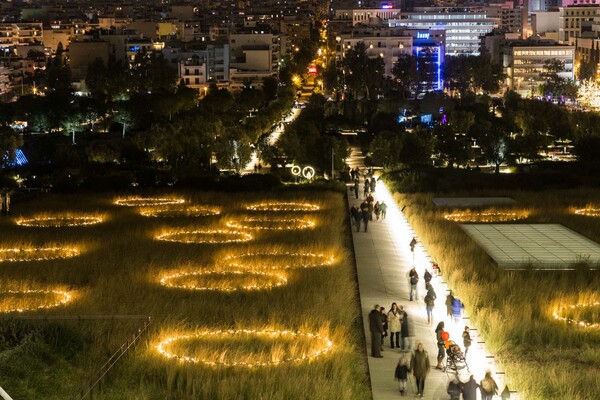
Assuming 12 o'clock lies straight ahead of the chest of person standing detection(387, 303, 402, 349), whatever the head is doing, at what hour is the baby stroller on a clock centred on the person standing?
The baby stroller is roughly at 11 o'clock from the person standing.

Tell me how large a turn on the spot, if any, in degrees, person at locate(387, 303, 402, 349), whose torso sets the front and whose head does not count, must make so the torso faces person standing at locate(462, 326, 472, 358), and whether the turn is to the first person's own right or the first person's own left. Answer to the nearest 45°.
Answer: approximately 45° to the first person's own left

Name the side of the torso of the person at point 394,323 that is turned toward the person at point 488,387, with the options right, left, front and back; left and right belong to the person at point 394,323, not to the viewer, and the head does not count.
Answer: front

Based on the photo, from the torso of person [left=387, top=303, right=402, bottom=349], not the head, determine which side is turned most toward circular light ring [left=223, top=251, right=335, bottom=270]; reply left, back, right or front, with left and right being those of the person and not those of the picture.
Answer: back

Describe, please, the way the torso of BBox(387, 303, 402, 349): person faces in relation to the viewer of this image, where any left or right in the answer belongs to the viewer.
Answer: facing the viewer

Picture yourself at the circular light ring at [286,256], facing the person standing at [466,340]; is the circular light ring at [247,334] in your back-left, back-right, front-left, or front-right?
front-right

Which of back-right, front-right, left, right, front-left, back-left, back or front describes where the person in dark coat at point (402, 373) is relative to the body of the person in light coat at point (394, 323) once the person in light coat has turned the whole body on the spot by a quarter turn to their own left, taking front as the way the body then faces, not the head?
right

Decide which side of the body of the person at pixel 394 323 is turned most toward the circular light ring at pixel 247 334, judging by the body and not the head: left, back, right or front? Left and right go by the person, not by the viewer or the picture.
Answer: right
